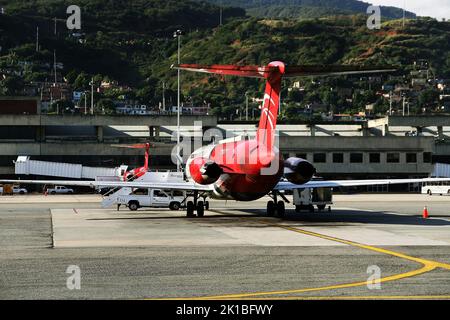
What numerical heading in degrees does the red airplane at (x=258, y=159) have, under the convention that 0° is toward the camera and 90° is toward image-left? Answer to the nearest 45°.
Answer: approximately 180°
